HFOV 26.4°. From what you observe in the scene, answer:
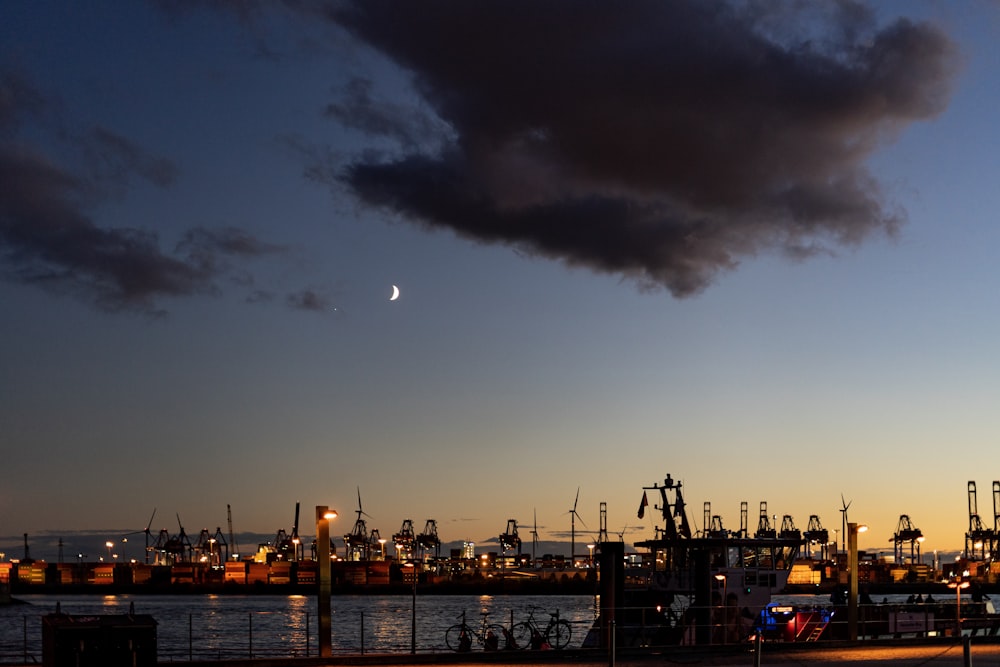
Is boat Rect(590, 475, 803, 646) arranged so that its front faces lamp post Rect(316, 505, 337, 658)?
no

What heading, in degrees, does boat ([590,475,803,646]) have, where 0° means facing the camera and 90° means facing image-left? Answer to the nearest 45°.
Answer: approximately 270°
